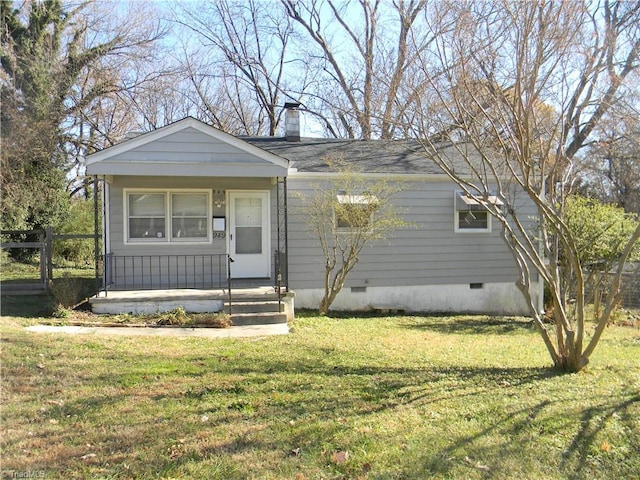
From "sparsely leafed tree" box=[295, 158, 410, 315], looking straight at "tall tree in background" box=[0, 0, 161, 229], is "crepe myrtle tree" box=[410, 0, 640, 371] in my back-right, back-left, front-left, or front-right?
back-left

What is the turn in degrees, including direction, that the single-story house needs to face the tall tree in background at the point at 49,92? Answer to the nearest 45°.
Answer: approximately 135° to its right

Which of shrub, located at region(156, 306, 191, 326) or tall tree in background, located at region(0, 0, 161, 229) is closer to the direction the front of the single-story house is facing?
the shrub

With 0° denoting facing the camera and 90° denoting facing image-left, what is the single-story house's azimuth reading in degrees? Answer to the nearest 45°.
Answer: approximately 0°

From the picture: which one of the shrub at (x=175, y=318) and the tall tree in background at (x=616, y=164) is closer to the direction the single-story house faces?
the shrub

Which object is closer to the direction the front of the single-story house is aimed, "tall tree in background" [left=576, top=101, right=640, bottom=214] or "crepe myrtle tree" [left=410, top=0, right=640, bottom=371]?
the crepe myrtle tree

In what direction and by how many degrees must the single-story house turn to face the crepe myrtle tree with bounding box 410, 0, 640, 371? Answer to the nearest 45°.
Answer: approximately 45° to its left

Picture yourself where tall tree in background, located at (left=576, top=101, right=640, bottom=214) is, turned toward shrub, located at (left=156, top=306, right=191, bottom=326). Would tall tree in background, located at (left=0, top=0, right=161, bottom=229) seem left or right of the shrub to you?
right
